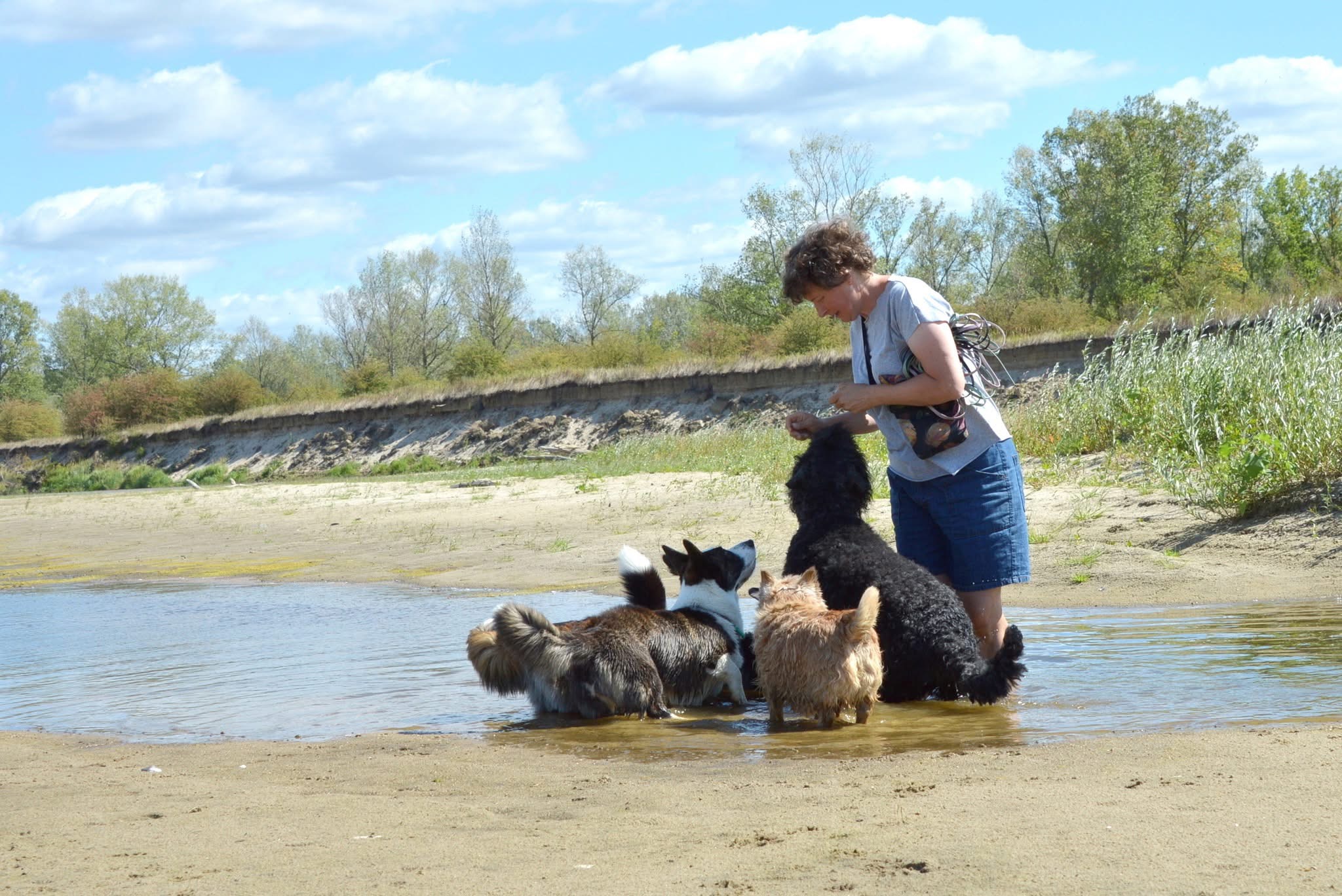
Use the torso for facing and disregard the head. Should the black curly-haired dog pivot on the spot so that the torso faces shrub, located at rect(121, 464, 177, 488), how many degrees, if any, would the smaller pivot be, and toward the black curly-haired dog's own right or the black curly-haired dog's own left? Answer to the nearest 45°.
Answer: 0° — it already faces it

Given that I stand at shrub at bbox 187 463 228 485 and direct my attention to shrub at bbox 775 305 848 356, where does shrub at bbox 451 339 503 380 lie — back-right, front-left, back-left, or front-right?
front-left

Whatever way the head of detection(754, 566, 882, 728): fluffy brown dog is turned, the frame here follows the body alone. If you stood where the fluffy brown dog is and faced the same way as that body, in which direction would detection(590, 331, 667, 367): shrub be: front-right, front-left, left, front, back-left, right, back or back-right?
front-right

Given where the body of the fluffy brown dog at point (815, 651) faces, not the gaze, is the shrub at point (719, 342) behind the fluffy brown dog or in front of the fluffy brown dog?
in front

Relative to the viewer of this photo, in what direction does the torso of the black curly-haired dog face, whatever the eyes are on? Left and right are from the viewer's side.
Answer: facing away from the viewer and to the left of the viewer

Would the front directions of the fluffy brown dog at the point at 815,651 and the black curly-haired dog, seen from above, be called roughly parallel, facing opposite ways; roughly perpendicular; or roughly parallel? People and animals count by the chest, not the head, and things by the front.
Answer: roughly parallel

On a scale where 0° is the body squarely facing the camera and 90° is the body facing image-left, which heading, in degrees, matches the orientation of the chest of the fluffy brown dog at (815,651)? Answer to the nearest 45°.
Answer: approximately 135°

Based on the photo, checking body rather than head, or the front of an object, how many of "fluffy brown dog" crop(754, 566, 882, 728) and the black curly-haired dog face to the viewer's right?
0
